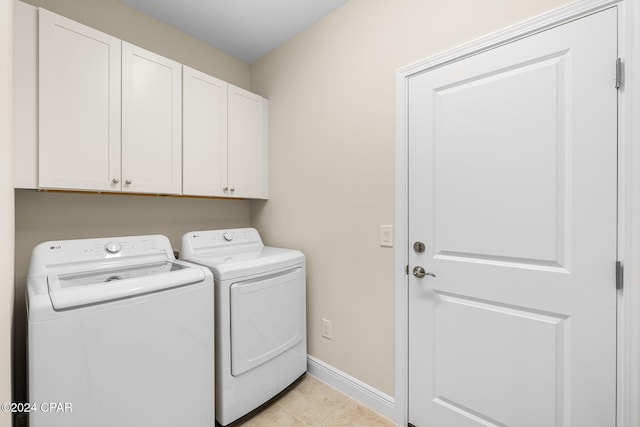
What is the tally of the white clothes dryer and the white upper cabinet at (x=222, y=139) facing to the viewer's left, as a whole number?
0

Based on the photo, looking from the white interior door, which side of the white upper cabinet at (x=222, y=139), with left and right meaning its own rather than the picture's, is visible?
front

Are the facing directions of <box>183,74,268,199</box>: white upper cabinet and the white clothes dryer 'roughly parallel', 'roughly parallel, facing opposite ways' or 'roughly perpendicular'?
roughly parallel

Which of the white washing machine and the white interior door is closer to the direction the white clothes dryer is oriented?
the white interior door

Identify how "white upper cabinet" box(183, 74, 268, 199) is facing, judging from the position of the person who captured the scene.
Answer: facing the viewer and to the right of the viewer
